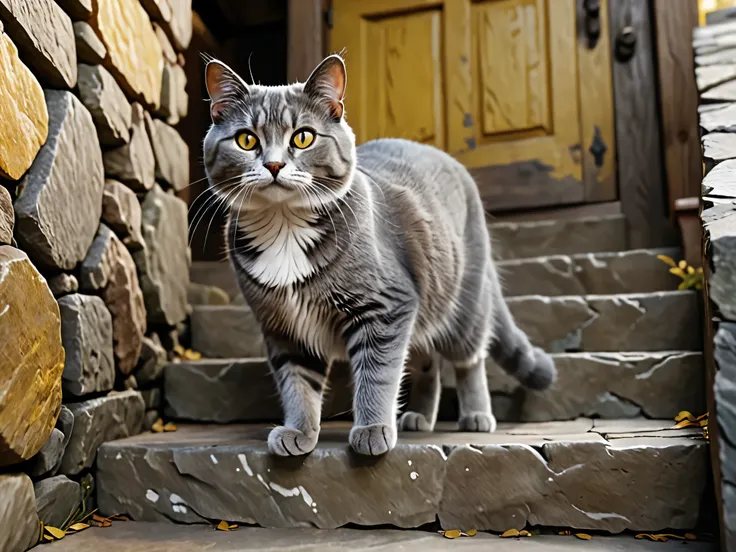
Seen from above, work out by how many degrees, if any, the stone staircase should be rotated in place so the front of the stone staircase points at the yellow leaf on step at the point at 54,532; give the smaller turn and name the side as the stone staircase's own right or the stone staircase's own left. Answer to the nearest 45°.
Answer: approximately 90° to the stone staircase's own right

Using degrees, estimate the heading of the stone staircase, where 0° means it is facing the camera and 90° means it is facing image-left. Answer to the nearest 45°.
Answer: approximately 0°

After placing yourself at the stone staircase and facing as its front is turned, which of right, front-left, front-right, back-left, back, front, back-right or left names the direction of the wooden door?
back

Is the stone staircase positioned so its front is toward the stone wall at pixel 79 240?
no

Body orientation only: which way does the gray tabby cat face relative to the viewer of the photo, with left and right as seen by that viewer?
facing the viewer and to the left of the viewer

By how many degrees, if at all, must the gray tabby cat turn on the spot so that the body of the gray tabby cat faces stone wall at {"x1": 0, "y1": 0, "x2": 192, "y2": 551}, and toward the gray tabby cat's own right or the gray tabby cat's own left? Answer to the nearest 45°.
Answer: approximately 45° to the gray tabby cat's own right

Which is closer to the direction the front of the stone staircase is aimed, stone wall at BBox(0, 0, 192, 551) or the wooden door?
the stone wall

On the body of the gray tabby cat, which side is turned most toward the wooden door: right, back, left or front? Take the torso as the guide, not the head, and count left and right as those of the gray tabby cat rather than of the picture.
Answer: back
